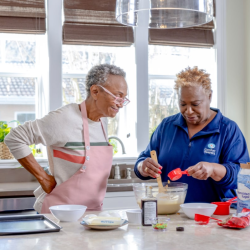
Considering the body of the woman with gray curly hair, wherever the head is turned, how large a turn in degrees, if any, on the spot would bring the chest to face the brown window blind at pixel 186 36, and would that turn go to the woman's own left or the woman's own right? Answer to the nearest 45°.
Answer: approximately 90° to the woman's own left

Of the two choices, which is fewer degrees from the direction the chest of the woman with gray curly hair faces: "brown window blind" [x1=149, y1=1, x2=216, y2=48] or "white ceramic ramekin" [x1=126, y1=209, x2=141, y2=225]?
the white ceramic ramekin

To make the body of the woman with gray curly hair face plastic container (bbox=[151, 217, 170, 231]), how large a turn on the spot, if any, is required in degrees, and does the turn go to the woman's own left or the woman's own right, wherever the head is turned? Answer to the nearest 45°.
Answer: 0° — they already face it

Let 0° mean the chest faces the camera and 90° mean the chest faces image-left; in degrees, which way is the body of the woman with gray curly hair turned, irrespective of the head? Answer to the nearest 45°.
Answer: approximately 315°

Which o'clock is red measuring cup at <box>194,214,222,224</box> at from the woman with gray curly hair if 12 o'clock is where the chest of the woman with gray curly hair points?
The red measuring cup is roughly at 12 o'clock from the woman with gray curly hair.

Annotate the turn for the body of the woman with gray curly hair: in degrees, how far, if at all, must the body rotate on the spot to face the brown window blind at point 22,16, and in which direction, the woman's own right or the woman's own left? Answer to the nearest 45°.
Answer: approximately 135° to the woman's own left

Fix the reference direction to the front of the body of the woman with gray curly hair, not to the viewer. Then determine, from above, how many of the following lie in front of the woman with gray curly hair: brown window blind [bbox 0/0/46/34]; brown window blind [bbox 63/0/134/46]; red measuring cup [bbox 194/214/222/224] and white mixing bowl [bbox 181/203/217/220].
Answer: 2

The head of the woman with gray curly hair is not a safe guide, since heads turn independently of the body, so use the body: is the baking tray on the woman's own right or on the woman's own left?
on the woman's own right

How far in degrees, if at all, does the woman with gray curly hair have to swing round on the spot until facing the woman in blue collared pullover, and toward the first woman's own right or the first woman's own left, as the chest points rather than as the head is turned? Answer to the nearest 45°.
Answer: approximately 45° to the first woman's own left

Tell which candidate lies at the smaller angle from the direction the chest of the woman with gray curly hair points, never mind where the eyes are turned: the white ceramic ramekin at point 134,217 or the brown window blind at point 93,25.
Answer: the white ceramic ramekin

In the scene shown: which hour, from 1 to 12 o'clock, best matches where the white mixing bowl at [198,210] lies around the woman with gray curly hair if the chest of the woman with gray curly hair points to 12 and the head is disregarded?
The white mixing bowl is roughly at 12 o'clock from the woman with gray curly hair.

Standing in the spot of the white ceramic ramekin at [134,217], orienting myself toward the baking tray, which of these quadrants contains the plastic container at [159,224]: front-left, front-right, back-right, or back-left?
back-left
